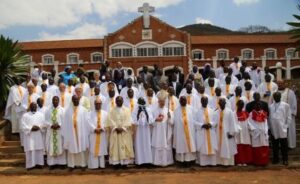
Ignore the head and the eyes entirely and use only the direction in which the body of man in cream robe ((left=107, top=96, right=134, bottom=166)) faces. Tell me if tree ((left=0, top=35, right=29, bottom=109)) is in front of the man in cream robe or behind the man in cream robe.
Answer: behind

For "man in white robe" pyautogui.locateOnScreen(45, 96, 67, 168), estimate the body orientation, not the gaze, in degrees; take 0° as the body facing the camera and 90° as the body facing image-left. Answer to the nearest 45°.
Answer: approximately 0°

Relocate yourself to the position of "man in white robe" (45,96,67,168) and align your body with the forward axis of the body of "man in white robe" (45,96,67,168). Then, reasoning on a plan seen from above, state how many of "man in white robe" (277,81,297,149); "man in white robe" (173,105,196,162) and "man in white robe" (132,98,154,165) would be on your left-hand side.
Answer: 3

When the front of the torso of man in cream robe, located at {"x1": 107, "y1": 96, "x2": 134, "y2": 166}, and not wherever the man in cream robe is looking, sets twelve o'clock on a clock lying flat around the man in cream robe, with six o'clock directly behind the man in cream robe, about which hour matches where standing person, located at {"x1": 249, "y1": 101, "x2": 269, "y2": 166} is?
The standing person is roughly at 9 o'clock from the man in cream robe.

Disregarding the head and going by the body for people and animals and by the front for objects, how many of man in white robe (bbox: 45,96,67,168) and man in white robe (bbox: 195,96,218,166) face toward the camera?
2

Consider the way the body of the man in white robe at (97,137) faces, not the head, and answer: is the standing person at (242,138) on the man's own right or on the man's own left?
on the man's own left

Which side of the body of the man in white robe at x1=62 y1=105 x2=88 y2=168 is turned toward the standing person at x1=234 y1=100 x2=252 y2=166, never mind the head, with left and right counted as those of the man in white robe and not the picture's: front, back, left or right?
left

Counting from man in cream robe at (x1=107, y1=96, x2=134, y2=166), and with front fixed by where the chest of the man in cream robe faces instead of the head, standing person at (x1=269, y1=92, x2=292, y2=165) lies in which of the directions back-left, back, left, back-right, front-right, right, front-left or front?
left
